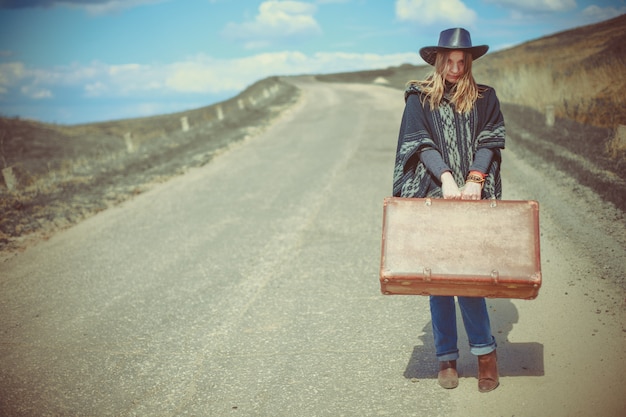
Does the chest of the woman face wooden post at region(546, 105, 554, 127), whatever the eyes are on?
no

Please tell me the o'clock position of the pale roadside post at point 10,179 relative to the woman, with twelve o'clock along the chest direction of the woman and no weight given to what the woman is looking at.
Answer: The pale roadside post is roughly at 4 o'clock from the woman.

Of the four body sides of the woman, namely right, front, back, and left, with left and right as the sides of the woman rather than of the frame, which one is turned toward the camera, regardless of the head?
front

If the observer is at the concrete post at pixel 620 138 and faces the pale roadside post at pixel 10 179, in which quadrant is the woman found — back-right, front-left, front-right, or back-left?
front-left

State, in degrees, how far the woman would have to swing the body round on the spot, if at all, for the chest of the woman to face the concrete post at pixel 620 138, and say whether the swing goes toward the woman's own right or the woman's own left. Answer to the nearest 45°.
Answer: approximately 135° to the woman's own left

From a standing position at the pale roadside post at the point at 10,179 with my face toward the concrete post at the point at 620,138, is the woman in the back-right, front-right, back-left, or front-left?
front-right

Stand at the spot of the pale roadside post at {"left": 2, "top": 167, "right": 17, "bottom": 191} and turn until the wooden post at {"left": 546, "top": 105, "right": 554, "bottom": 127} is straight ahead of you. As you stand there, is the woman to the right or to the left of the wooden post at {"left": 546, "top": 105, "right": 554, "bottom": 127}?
right

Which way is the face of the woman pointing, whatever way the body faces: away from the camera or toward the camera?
toward the camera
